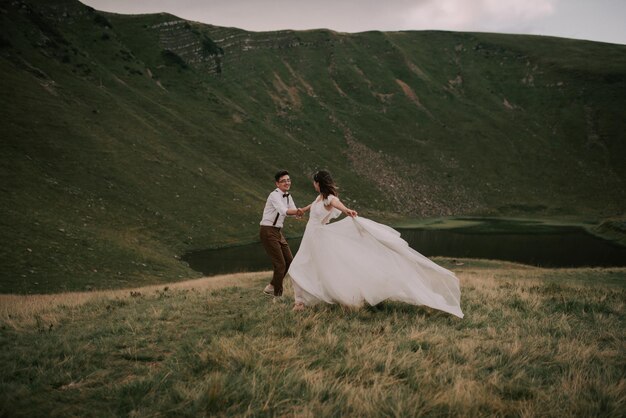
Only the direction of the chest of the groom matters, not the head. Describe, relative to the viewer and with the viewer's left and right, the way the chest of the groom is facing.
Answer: facing the viewer and to the right of the viewer

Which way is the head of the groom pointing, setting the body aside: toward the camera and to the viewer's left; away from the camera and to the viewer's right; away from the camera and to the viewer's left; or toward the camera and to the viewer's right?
toward the camera and to the viewer's right
